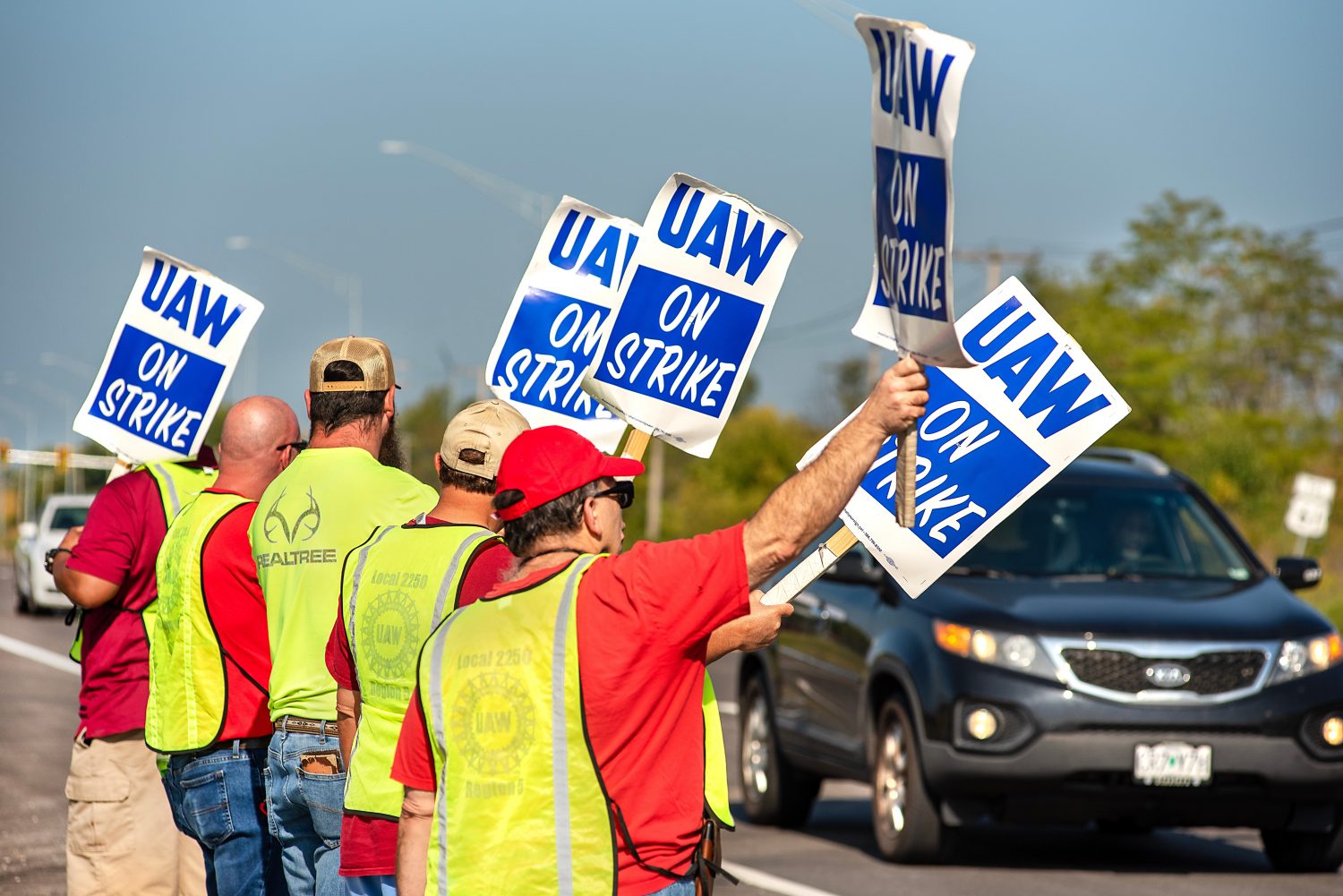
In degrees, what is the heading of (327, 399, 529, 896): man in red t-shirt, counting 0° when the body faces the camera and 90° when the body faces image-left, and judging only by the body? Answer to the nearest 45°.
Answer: approximately 225°

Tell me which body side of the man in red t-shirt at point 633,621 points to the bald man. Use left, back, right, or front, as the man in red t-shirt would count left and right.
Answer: left

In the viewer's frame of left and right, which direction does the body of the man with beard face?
facing away from the viewer and to the right of the viewer

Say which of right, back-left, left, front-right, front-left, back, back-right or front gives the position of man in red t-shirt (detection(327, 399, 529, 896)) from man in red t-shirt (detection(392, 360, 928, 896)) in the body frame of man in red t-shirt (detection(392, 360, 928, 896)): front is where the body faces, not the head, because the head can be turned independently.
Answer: left

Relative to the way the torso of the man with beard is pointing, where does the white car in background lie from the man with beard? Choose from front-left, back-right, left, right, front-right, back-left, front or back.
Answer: front-left

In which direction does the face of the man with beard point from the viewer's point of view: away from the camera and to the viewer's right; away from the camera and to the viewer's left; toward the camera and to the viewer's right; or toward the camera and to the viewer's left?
away from the camera and to the viewer's right

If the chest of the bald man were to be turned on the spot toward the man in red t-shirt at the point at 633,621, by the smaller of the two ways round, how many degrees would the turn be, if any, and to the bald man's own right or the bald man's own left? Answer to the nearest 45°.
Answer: approximately 135° to the bald man's own right

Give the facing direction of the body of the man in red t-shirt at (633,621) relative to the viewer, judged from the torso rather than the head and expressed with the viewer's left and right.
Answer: facing away from the viewer and to the right of the viewer

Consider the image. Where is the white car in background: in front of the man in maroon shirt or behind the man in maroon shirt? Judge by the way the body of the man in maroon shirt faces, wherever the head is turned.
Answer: in front

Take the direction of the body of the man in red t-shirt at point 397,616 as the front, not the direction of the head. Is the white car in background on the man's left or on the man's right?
on the man's left

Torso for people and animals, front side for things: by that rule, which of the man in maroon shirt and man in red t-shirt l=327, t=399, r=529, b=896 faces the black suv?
the man in red t-shirt

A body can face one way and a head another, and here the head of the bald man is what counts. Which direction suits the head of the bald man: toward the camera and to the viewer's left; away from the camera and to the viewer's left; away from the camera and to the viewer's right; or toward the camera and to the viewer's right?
away from the camera and to the viewer's right

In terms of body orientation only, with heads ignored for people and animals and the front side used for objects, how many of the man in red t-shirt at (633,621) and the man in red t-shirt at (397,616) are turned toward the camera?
0
